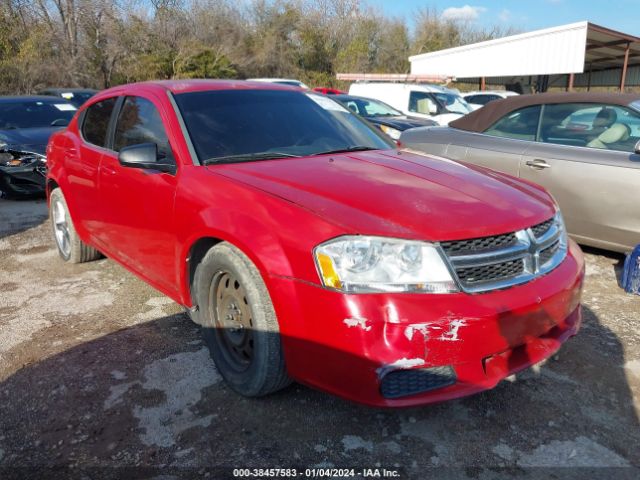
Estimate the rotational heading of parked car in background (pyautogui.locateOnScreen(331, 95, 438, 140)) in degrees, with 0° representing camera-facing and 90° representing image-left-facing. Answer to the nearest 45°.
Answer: approximately 315°

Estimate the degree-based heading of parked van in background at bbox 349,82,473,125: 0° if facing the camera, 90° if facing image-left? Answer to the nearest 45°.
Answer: approximately 315°

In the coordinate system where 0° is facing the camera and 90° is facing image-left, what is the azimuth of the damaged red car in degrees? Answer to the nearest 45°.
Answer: approximately 315°

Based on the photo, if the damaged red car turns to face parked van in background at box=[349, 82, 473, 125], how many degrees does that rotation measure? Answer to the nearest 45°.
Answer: approximately 135° to its left

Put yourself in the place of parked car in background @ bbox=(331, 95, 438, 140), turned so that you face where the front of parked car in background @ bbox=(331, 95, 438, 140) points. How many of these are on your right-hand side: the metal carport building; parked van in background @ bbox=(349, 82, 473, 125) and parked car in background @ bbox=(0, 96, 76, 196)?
1

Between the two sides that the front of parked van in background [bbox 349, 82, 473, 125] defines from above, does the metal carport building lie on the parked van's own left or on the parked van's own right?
on the parked van's own left
